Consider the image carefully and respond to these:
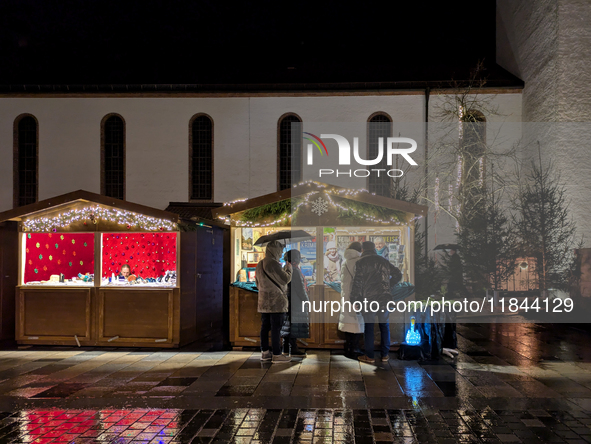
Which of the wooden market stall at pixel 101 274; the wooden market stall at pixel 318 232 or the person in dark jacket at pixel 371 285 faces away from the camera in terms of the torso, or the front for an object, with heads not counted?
the person in dark jacket

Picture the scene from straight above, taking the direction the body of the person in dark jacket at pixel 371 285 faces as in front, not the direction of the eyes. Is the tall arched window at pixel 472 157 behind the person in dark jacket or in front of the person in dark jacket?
in front

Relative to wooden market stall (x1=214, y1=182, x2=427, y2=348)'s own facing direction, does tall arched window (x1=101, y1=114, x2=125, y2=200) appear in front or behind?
behind

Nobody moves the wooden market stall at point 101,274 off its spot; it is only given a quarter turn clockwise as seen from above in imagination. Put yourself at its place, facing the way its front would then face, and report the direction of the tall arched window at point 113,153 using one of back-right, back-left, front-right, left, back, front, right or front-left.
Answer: right

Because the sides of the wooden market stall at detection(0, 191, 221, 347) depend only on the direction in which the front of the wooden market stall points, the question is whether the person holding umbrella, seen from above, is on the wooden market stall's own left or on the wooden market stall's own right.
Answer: on the wooden market stall's own left

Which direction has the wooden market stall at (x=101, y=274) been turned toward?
toward the camera

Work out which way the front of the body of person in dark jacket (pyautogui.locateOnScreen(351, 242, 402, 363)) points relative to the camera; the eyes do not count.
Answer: away from the camera

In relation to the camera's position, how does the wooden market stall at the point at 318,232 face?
facing the viewer

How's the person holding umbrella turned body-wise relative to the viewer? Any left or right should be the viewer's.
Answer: facing away from the viewer and to the right of the viewer

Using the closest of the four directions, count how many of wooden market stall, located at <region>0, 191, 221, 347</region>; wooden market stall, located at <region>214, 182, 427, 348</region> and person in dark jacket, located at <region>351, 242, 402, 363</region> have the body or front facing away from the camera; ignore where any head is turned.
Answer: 1

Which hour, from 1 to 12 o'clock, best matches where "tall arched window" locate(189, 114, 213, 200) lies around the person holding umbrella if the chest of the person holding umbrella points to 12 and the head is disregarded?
The tall arched window is roughly at 10 o'clock from the person holding umbrella.

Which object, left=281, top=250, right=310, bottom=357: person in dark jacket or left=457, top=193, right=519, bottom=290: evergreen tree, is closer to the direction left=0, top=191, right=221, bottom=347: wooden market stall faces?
the person in dark jacket
